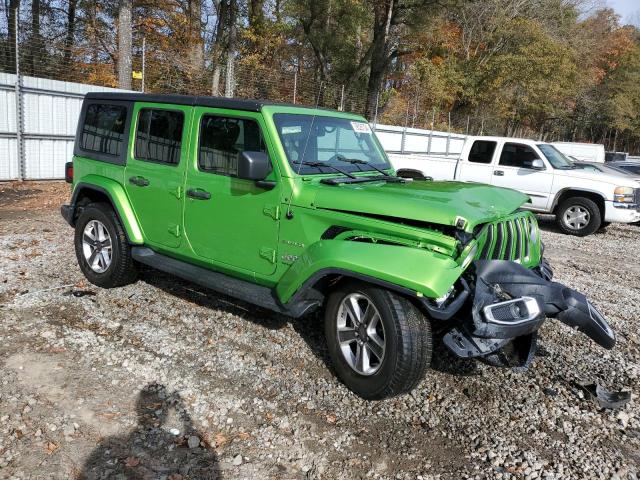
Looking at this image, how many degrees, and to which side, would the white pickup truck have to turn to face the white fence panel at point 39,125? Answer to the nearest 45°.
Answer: approximately 135° to its right

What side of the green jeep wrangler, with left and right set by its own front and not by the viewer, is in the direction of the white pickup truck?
left

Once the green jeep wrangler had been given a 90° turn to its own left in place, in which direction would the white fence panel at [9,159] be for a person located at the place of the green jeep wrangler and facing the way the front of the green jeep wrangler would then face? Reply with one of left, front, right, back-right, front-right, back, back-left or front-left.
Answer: left

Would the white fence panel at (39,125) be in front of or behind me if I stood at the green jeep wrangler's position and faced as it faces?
behind

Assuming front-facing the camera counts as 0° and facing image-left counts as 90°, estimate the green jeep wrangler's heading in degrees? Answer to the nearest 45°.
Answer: approximately 315°

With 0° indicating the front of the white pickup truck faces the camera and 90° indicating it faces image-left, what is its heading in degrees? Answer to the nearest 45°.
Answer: approximately 315°

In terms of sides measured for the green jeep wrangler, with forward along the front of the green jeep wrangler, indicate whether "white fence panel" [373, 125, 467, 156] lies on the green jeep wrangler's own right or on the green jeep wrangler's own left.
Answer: on the green jeep wrangler's own left

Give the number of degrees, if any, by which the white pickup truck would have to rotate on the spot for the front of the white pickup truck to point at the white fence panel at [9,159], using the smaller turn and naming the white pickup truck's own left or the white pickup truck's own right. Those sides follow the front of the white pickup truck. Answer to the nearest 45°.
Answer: approximately 135° to the white pickup truck's own right
